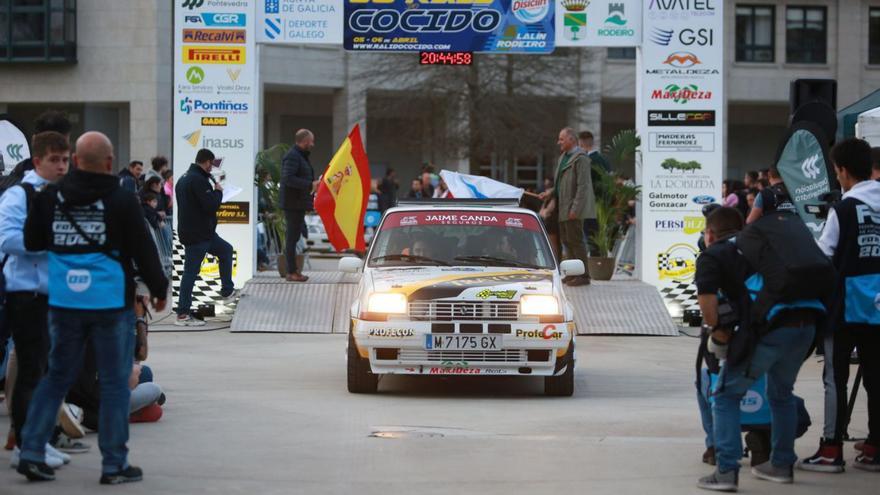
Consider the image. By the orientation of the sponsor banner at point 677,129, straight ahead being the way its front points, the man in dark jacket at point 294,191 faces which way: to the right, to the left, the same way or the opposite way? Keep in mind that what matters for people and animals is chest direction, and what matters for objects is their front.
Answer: to the left

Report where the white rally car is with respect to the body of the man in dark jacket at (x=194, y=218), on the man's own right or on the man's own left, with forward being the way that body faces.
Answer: on the man's own right

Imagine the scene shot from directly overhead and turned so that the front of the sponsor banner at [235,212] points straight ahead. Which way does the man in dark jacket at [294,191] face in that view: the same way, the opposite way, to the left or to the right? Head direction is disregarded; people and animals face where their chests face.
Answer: to the left

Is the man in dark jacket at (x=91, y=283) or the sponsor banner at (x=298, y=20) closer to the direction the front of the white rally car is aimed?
the man in dark jacket

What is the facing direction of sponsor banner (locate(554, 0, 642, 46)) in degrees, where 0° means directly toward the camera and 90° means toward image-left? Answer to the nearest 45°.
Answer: approximately 0°

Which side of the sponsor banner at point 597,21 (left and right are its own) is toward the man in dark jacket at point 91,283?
front

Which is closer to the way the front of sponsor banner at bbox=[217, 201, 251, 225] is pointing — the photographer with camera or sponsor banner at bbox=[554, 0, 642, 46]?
the photographer with camera

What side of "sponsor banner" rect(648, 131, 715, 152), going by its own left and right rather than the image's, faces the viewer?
front

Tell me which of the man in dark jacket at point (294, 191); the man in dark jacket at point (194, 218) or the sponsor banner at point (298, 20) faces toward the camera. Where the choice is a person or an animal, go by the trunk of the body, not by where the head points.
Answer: the sponsor banner

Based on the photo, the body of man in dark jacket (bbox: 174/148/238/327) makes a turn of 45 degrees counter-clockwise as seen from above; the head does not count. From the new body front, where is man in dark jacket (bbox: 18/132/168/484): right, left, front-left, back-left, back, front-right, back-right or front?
back-right

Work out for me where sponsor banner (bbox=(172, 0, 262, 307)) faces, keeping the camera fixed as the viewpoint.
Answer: facing the viewer

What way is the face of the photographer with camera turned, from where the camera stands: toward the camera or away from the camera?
away from the camera

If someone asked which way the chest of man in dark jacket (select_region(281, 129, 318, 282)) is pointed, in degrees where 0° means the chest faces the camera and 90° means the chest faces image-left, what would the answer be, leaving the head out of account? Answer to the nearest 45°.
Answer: approximately 270°
